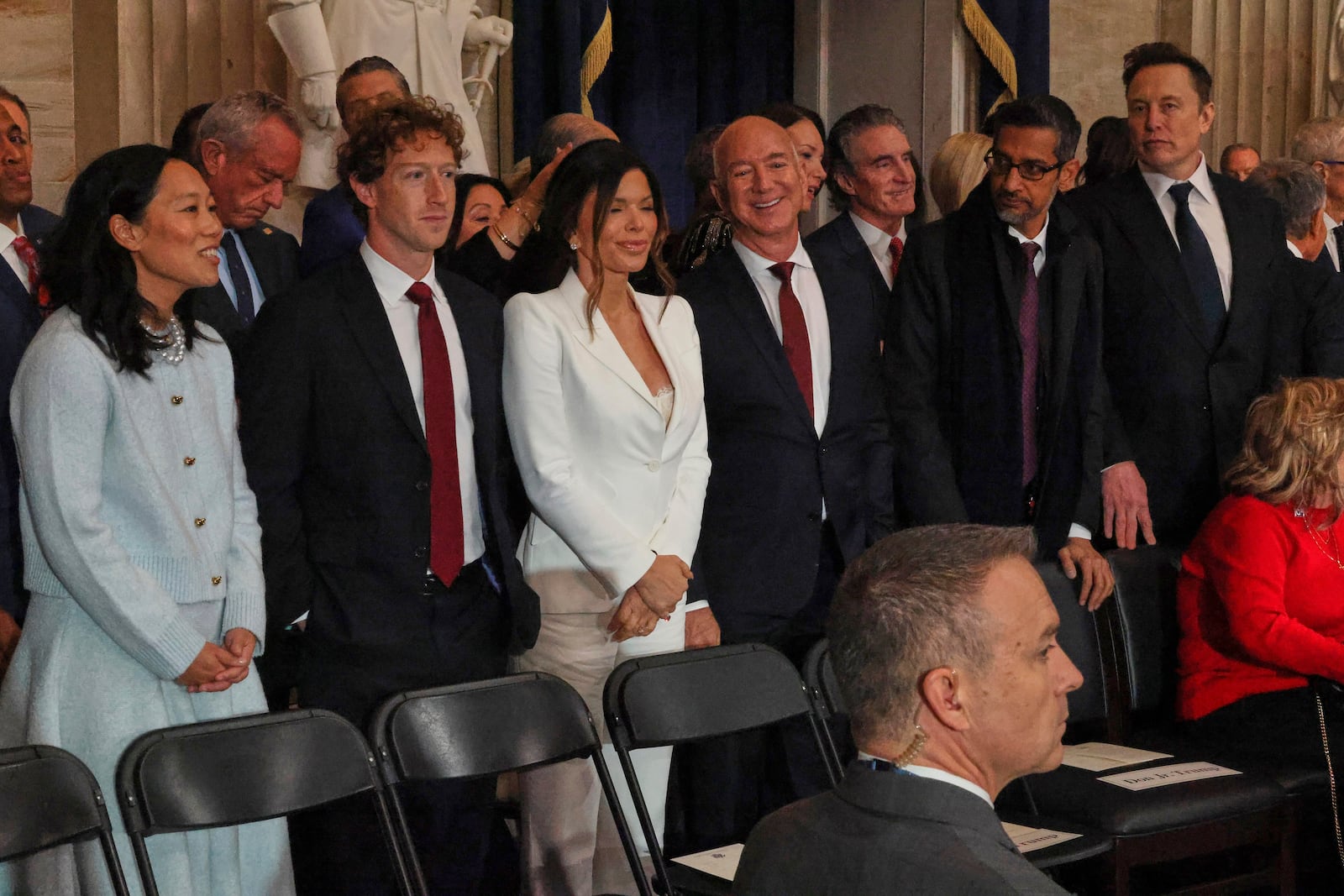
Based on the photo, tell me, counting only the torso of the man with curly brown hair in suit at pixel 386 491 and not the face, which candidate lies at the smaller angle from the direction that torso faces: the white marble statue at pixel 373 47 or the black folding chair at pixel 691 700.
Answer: the black folding chair

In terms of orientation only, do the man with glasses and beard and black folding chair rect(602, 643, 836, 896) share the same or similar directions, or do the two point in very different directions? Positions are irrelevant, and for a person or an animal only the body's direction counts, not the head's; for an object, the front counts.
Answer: same or similar directions

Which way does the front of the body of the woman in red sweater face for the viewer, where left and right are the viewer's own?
facing the viewer and to the right of the viewer

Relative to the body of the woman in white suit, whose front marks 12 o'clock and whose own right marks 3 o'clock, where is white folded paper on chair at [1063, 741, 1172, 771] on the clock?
The white folded paper on chair is roughly at 10 o'clock from the woman in white suit.

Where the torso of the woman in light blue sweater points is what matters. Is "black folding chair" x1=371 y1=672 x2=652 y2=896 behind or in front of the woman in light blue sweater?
in front

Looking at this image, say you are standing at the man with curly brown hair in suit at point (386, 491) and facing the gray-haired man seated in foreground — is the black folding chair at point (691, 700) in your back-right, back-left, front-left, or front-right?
front-left

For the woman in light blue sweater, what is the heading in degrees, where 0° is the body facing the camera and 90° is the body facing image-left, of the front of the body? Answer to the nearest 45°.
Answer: approximately 315°

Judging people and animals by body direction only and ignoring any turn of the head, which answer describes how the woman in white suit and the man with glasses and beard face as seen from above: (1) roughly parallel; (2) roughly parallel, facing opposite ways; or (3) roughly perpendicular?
roughly parallel

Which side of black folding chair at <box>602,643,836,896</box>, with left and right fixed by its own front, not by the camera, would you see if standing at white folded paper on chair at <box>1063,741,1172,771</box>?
left

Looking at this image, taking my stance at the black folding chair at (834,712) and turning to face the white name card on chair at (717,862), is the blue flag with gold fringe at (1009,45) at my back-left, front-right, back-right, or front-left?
back-right

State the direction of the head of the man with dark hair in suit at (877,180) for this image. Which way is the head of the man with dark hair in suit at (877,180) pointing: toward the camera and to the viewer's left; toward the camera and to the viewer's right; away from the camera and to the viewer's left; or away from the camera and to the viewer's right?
toward the camera and to the viewer's right

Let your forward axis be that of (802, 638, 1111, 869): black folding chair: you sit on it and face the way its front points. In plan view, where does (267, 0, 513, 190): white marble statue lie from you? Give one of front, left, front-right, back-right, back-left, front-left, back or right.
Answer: back

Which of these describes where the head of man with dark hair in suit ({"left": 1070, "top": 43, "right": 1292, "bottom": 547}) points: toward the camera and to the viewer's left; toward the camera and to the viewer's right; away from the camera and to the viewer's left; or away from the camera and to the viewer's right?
toward the camera and to the viewer's left

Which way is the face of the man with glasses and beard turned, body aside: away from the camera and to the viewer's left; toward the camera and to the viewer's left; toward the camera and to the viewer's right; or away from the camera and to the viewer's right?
toward the camera and to the viewer's left

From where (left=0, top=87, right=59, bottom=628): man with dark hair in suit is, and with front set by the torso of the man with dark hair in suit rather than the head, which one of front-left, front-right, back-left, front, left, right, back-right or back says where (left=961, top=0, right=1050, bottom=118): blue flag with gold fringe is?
left

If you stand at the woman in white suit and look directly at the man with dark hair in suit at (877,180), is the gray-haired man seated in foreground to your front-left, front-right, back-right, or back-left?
back-right

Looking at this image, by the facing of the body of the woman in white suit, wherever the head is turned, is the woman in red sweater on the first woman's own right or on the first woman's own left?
on the first woman's own left
